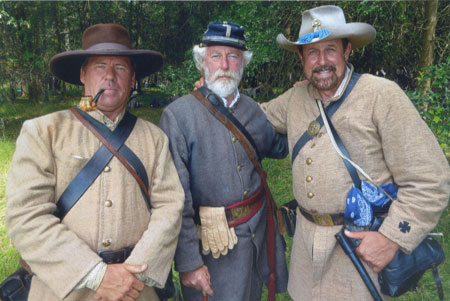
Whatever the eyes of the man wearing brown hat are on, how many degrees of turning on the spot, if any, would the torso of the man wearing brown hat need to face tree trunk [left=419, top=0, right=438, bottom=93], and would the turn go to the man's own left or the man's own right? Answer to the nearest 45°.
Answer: approximately 135° to the man's own left

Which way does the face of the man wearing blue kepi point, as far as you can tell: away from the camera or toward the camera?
toward the camera

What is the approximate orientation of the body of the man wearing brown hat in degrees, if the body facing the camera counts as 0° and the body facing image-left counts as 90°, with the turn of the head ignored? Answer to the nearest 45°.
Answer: approximately 0°

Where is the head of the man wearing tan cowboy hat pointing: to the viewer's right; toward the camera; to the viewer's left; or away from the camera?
toward the camera

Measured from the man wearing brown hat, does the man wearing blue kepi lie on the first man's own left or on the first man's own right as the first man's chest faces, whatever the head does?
on the first man's own left

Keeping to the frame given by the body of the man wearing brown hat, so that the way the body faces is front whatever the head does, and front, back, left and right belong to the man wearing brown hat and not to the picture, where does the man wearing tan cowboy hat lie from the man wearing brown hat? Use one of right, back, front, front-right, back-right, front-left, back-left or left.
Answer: left

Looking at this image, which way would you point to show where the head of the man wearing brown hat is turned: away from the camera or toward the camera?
toward the camera

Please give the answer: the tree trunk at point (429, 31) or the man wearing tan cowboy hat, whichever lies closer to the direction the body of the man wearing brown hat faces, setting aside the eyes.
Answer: the man wearing tan cowboy hat
